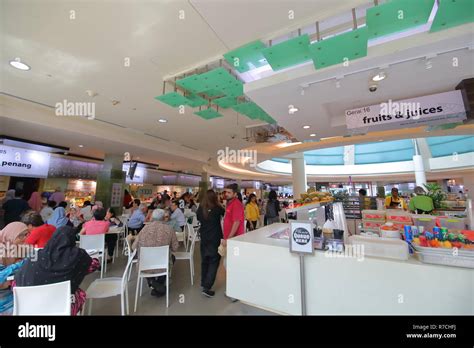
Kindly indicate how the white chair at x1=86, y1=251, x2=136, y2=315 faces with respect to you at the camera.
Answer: facing to the left of the viewer

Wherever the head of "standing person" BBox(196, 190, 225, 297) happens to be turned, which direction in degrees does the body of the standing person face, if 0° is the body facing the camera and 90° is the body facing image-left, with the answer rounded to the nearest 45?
approximately 225°

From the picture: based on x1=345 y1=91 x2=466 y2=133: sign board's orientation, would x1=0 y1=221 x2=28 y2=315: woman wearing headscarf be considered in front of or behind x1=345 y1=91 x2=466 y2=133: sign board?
in front

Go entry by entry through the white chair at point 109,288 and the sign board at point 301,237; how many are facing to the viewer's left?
1

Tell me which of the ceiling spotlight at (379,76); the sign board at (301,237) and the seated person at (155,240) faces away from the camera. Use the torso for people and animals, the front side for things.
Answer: the seated person

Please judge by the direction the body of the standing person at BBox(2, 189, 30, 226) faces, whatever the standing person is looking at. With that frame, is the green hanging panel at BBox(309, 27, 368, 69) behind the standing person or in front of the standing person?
behind

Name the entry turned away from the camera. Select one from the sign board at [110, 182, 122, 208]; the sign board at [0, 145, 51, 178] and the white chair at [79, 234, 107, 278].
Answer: the white chair

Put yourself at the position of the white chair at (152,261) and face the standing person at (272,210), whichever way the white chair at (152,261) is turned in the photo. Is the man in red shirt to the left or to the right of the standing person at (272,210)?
right

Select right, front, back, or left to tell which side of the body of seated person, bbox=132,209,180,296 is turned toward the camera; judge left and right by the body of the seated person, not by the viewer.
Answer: back
